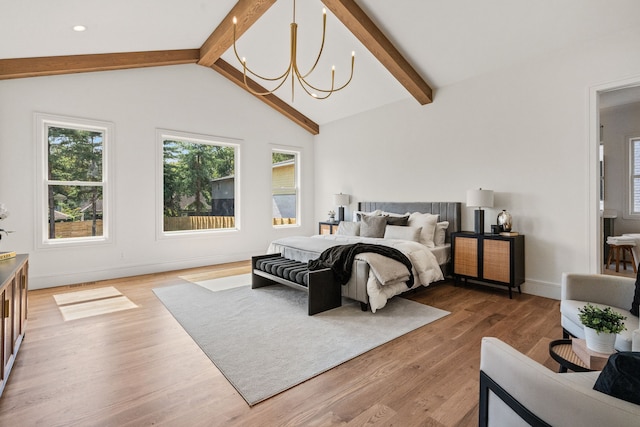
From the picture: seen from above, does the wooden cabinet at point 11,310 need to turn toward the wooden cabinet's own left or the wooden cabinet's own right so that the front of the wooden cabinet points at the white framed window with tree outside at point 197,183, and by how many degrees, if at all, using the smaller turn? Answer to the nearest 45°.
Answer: approximately 45° to the wooden cabinet's own left

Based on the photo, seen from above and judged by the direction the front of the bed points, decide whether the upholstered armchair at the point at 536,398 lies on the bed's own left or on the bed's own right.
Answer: on the bed's own left

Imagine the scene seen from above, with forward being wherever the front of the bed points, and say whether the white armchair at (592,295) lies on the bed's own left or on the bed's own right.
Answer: on the bed's own left

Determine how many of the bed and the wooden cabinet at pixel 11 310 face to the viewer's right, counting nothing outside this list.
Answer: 1

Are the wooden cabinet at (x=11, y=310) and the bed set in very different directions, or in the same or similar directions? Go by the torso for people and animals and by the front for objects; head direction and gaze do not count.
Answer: very different directions

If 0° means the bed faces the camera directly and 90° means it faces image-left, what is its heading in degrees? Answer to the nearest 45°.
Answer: approximately 45°

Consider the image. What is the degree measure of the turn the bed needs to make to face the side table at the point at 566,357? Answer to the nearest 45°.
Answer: approximately 45° to its left

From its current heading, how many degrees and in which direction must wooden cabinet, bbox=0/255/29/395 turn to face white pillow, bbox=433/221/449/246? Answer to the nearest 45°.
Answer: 0° — it already faces it

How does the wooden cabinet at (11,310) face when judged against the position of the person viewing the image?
facing to the right of the viewer

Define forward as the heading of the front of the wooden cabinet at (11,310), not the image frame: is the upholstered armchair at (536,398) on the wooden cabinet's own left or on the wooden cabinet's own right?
on the wooden cabinet's own right
